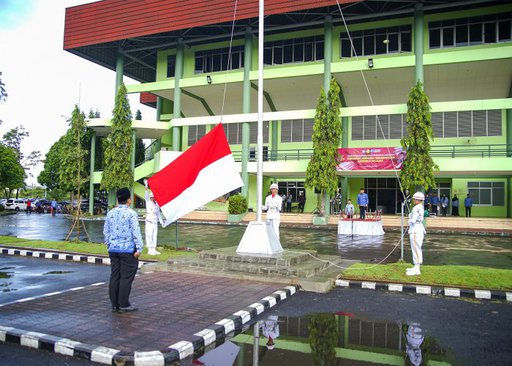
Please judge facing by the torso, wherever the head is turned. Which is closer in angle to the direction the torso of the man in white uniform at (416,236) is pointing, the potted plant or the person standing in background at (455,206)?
the potted plant

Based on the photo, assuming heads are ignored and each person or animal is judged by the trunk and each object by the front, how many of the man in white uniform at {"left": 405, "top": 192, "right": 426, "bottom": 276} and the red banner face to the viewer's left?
1

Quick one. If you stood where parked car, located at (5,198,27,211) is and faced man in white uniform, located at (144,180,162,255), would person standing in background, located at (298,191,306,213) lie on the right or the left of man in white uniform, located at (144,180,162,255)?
left

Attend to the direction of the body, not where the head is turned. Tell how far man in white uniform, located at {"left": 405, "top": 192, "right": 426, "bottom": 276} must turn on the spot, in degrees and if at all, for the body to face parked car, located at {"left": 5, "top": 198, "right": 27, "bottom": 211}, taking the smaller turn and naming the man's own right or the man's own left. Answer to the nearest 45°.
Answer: approximately 45° to the man's own right

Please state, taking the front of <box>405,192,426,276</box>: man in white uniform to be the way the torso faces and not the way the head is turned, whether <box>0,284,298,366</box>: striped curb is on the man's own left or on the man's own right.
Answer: on the man's own left

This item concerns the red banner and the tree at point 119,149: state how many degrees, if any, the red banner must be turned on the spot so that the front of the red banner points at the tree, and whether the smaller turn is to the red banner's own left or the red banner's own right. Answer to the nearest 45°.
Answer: approximately 90° to the red banner's own right

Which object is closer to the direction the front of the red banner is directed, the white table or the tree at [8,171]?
the white table

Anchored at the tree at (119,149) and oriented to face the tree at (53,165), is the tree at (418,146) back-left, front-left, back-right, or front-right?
back-right

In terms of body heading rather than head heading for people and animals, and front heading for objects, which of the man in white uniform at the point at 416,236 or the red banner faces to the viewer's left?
the man in white uniform

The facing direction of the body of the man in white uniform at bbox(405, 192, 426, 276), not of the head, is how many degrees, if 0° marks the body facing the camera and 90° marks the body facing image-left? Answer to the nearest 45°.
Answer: approximately 90°
